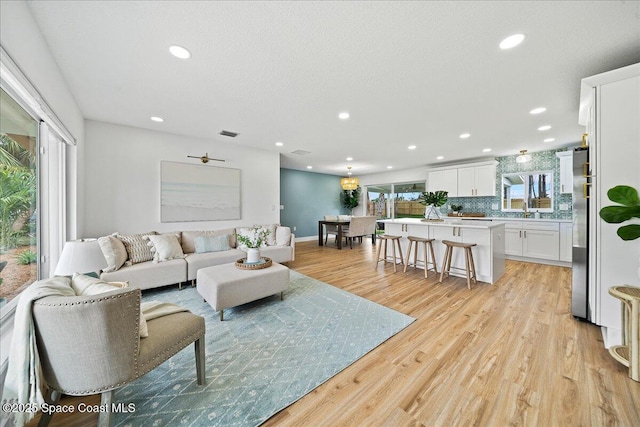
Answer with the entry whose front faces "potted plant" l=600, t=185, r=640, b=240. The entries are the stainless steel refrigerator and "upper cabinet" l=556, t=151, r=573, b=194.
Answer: the upper cabinet

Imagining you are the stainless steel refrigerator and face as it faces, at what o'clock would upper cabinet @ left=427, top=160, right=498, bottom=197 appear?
The upper cabinet is roughly at 2 o'clock from the stainless steel refrigerator.

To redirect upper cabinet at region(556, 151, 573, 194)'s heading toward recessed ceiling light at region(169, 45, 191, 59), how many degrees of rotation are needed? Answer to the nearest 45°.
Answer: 0° — it already faces it

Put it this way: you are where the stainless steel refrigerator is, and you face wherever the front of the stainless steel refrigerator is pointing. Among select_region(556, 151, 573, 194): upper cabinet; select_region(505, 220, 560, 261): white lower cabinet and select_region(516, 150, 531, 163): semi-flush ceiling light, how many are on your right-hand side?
3

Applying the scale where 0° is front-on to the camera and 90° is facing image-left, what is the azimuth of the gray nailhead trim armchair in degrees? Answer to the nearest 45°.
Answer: approximately 225°

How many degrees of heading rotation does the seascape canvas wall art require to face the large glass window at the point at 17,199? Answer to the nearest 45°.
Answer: approximately 90° to its right

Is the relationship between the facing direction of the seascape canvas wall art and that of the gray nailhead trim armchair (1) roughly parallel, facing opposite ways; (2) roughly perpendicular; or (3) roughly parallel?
roughly perpendicular

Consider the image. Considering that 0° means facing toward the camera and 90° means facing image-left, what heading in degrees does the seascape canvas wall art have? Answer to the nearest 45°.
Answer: approximately 315°

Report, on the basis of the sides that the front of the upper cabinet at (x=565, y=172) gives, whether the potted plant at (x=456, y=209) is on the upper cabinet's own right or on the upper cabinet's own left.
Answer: on the upper cabinet's own right

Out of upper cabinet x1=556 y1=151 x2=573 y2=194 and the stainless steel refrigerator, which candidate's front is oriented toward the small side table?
the upper cabinet

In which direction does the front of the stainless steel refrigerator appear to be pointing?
to the viewer's left
